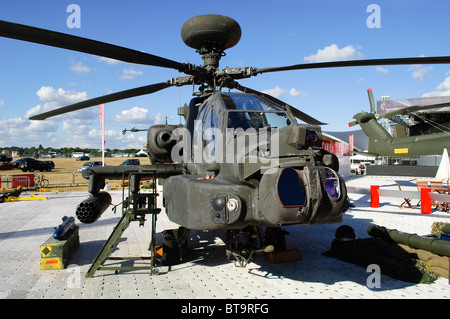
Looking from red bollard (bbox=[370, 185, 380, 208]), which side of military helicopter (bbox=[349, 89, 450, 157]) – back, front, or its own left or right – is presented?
right

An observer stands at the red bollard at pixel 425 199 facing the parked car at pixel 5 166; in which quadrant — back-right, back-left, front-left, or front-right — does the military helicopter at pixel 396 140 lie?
front-right

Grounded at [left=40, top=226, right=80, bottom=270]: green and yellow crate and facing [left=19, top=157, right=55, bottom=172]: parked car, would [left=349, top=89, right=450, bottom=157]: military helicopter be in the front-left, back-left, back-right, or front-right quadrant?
front-right

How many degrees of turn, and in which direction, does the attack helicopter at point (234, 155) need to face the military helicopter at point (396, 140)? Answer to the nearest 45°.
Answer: approximately 90° to its left

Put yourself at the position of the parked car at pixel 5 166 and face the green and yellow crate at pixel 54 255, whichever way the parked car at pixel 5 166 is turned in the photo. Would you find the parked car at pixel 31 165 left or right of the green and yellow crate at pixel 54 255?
left

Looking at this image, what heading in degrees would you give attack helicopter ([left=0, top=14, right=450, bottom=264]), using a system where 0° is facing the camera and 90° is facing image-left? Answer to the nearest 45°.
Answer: approximately 315°

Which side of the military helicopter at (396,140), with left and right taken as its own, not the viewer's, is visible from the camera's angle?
right

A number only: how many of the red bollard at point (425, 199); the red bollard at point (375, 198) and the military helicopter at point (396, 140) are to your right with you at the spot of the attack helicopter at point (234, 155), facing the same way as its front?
0

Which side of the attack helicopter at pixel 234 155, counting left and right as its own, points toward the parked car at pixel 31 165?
back

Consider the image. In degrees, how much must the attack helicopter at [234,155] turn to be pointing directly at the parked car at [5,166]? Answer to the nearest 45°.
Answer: approximately 180°

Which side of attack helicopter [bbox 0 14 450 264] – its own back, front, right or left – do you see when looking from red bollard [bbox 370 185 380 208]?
left

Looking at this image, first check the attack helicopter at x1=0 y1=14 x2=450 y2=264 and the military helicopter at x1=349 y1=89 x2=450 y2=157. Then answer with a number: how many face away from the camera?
0

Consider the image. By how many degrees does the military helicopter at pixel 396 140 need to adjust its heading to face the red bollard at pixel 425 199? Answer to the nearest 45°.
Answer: approximately 90° to its right
